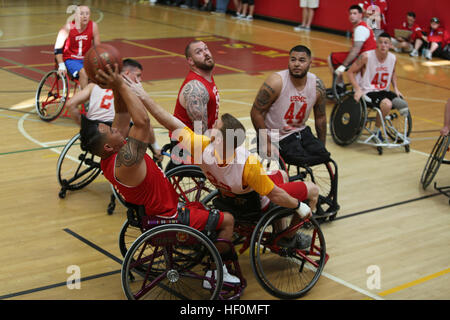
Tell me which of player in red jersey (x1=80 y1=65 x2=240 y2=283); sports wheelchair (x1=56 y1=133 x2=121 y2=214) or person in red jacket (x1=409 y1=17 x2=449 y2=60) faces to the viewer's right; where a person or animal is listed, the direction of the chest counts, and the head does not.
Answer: player in red jersey (x1=80 y1=65 x2=240 y2=283)

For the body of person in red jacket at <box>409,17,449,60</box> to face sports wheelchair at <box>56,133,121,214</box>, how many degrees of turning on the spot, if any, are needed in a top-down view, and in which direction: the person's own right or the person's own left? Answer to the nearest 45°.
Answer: approximately 45° to the person's own left

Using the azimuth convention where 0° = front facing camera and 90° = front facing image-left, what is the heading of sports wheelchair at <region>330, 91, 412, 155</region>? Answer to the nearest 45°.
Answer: approximately 315°

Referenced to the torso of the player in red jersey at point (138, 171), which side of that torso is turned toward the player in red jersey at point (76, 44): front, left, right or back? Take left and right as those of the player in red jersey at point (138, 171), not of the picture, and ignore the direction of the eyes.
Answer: left

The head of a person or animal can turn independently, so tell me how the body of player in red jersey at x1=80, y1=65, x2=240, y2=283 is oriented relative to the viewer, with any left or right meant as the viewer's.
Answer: facing to the right of the viewer

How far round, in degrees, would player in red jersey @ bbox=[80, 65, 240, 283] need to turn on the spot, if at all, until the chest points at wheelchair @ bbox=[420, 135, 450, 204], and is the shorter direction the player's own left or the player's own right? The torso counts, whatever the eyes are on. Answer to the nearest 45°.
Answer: approximately 45° to the player's own left

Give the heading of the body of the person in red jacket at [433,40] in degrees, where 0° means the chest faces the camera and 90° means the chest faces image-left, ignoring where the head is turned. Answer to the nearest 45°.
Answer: approximately 45°

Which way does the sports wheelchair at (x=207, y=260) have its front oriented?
to the viewer's right
